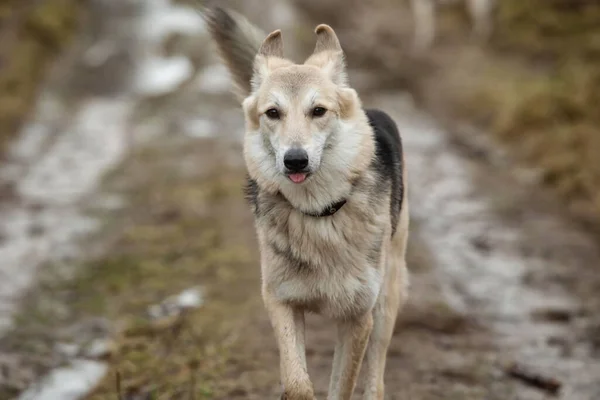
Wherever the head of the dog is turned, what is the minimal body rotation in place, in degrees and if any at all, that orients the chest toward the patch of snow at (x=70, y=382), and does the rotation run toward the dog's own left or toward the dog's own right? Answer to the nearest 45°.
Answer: approximately 135° to the dog's own right

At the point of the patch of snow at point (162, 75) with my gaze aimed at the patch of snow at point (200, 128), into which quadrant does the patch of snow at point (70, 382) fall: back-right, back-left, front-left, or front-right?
front-right

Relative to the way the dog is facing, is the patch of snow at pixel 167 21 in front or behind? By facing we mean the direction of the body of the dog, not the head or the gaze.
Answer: behind

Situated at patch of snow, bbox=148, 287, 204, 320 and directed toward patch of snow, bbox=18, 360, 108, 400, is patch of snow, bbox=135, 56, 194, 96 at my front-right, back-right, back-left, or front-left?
back-right

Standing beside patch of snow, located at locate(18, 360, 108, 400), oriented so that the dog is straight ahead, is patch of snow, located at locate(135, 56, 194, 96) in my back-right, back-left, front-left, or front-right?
back-left

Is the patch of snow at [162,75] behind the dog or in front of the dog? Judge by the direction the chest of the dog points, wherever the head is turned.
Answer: behind

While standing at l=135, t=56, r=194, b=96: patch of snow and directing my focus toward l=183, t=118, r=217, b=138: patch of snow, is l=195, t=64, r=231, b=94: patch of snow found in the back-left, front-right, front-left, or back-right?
front-left

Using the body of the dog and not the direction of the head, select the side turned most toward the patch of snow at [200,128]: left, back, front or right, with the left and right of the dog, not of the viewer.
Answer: back

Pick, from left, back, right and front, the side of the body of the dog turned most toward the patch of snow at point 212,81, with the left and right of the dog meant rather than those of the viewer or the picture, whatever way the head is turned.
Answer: back

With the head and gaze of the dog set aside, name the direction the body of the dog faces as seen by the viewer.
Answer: toward the camera

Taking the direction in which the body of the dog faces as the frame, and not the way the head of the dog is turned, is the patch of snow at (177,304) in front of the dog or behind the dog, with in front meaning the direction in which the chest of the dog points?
behind
